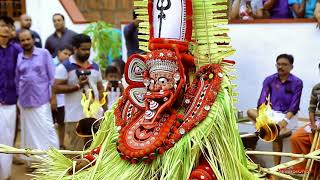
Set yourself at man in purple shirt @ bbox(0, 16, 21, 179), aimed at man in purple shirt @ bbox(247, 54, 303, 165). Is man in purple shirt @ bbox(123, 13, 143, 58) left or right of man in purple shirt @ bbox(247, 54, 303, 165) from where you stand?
left

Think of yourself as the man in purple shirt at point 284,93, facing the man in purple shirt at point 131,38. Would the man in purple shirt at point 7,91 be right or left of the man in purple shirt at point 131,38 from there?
left

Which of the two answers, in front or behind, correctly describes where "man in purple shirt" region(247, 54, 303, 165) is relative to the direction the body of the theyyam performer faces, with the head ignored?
behind

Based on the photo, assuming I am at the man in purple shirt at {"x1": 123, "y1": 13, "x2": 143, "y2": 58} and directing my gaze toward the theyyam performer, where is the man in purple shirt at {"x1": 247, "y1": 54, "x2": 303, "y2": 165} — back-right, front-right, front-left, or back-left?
front-left

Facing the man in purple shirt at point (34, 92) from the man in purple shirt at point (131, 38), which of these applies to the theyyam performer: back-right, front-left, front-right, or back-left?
front-left

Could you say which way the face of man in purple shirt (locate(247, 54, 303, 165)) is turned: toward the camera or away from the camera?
toward the camera

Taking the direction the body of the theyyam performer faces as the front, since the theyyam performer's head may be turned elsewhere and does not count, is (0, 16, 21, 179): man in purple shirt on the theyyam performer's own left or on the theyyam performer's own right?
on the theyyam performer's own right

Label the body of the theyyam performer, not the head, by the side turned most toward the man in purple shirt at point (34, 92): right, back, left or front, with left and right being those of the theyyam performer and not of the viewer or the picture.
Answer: right

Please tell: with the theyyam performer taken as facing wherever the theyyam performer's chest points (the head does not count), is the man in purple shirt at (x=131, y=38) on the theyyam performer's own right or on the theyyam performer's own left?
on the theyyam performer's own right

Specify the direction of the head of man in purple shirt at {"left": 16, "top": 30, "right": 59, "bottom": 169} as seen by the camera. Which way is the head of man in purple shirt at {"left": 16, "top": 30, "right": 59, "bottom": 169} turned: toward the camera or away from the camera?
toward the camera

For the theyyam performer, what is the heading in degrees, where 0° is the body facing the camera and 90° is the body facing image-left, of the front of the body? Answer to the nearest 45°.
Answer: approximately 45°
